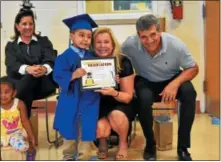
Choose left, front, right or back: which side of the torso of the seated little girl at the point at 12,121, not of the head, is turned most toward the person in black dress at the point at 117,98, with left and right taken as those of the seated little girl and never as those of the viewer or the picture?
left

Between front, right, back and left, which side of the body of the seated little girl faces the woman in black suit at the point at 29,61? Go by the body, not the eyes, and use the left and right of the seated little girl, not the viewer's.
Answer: back

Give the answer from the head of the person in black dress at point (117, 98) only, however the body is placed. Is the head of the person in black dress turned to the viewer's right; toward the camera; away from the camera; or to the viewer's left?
toward the camera

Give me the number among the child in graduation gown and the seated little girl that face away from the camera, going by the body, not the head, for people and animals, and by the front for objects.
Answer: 0

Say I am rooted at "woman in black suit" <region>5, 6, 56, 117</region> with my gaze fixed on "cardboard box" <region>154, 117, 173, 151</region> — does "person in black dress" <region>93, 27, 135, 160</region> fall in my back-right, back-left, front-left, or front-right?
front-right

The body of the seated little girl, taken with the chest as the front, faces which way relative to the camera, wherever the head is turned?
toward the camera

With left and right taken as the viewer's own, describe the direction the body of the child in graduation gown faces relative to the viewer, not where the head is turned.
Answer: facing the viewer and to the right of the viewer

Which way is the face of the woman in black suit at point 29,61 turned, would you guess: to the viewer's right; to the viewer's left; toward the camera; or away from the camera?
toward the camera
